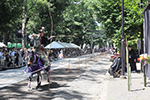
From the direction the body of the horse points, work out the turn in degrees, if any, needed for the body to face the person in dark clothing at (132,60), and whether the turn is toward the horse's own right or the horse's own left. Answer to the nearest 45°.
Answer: approximately 180°

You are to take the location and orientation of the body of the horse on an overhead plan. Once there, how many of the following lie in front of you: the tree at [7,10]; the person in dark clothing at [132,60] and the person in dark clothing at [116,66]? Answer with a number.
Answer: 0

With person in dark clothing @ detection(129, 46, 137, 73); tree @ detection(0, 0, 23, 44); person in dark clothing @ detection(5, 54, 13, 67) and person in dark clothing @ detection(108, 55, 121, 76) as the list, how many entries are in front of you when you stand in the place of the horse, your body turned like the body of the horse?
0

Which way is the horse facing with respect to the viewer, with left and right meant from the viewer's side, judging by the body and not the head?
facing the viewer and to the left of the viewer

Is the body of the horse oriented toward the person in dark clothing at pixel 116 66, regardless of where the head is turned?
no

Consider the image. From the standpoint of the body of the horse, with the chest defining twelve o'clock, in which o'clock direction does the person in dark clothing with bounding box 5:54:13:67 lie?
The person in dark clothing is roughly at 4 o'clock from the horse.

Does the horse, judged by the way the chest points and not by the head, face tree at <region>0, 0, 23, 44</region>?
no

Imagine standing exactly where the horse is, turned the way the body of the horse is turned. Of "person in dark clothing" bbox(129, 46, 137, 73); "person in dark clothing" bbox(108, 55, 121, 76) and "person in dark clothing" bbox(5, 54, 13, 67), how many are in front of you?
0
